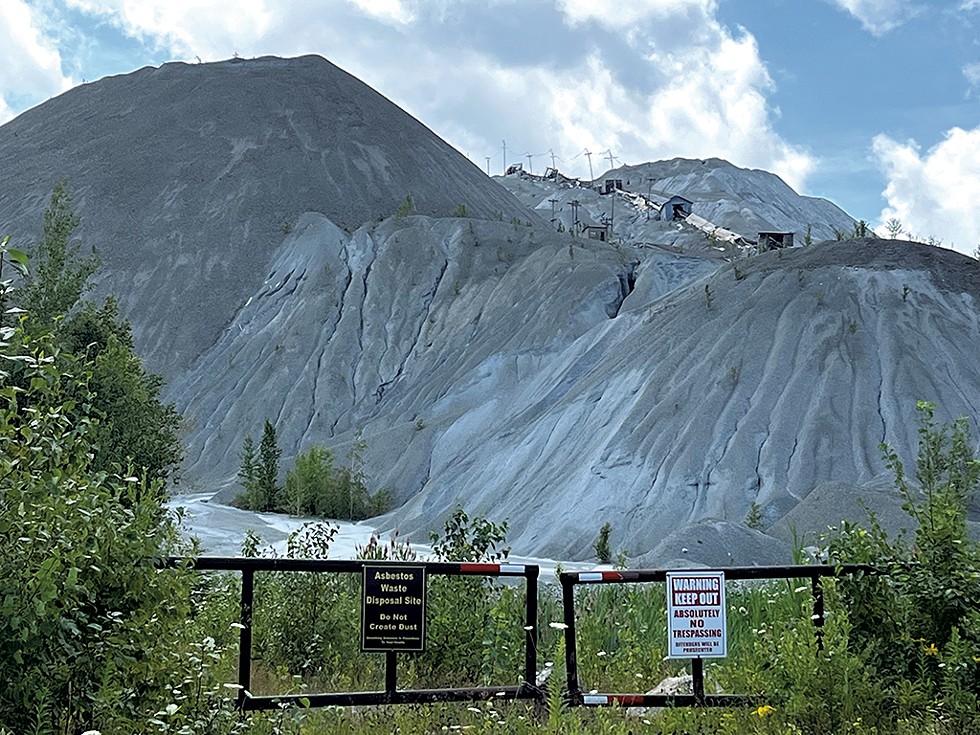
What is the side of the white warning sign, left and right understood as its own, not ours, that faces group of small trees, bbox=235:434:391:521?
back

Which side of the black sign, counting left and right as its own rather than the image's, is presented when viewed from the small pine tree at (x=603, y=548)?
back

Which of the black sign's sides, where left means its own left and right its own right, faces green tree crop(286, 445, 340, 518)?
back

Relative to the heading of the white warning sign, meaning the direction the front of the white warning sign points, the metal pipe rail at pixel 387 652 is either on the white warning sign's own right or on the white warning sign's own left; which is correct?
on the white warning sign's own right

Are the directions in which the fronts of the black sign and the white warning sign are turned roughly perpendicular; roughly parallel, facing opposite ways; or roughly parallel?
roughly parallel

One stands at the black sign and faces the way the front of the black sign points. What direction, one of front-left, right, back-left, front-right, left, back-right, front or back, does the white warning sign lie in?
left

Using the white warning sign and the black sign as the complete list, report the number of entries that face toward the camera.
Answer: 2

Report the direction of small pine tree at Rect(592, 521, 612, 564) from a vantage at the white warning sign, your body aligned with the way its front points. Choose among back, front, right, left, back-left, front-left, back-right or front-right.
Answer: back

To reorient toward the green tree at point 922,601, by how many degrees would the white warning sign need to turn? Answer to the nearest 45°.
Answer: approximately 90° to its left

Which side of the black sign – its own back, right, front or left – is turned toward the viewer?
front

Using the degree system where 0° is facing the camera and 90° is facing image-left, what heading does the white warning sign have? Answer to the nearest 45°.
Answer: approximately 0°

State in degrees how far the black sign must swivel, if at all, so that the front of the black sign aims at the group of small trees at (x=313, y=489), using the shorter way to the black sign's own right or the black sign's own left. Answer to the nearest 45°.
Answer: approximately 180°

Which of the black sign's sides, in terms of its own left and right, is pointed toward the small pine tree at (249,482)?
back
